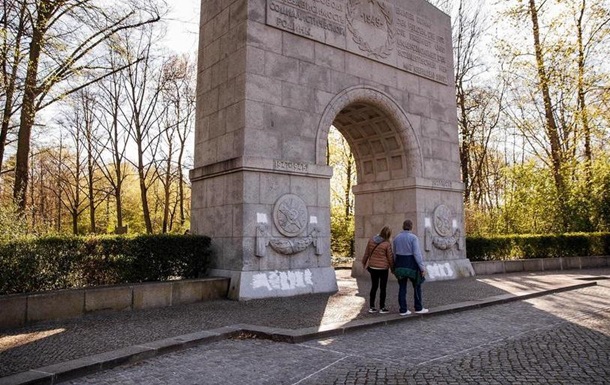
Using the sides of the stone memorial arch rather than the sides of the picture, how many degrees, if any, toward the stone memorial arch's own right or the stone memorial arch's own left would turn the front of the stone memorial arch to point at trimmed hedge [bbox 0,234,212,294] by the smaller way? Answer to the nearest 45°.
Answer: approximately 90° to the stone memorial arch's own right

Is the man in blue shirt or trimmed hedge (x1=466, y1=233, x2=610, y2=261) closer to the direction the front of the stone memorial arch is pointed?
the man in blue shirt

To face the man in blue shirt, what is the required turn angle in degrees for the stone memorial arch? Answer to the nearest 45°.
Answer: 0° — it already faces them

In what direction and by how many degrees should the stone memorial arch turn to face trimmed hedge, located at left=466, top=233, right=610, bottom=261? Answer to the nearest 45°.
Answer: approximately 90° to its left
